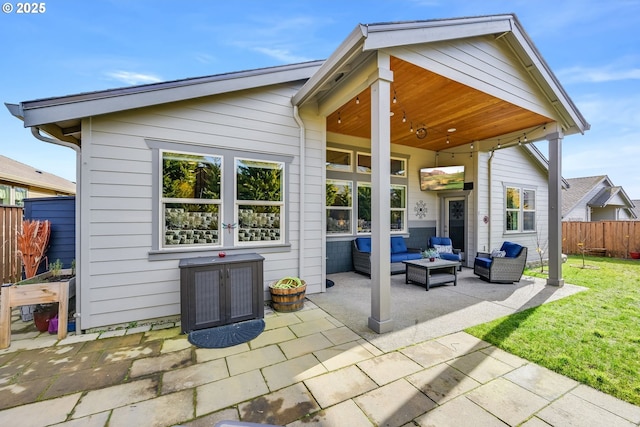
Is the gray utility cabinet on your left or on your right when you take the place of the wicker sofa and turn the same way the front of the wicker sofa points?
on your right

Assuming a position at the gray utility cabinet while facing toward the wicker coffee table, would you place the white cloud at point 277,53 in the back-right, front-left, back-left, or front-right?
front-left

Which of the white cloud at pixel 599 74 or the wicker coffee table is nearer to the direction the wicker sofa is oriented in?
the wicker coffee table

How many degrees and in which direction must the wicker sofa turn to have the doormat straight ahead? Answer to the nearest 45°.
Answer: approximately 45° to its right

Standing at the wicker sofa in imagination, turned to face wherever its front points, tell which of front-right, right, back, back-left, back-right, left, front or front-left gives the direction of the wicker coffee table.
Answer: front

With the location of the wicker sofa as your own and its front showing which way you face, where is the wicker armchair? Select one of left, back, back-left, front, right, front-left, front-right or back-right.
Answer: front-left

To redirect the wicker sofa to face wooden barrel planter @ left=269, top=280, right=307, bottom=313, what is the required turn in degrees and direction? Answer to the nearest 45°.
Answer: approximately 45° to its right

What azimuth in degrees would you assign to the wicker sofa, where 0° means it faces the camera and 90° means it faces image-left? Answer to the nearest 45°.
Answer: approximately 315°

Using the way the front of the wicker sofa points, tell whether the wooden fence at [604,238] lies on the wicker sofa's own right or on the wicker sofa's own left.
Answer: on the wicker sofa's own left
